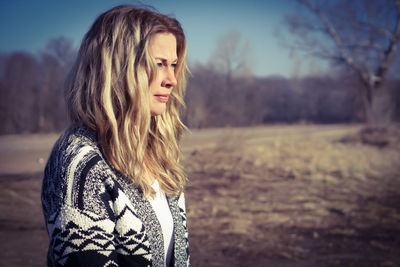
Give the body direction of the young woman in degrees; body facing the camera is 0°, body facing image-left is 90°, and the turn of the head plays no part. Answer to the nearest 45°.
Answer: approximately 315°

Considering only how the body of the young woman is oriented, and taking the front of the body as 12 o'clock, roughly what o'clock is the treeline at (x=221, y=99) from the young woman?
The treeline is roughly at 8 o'clock from the young woman.

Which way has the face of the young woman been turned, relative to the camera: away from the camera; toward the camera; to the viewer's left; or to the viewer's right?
to the viewer's right
